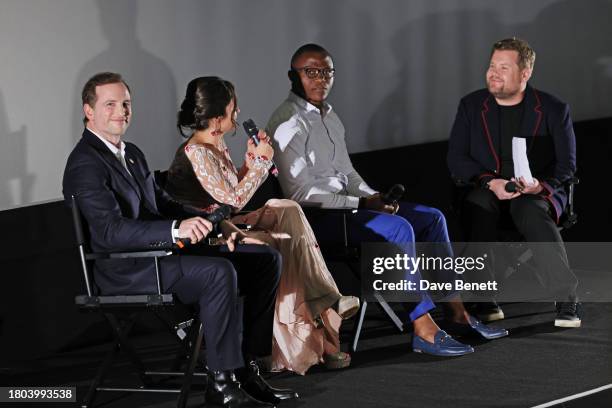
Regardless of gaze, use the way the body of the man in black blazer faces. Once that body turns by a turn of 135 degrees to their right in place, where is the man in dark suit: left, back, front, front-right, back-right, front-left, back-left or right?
left

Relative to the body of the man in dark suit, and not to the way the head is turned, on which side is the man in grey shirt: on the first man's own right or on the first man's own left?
on the first man's own left

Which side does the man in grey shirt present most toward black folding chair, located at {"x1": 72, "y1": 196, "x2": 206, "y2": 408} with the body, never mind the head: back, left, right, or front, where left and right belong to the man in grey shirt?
right

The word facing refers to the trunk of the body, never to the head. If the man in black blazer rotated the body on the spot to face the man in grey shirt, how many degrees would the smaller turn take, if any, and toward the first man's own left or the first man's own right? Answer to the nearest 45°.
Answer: approximately 45° to the first man's own right

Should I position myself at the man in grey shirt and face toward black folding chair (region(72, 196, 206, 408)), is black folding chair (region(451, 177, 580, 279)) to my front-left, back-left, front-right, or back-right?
back-left

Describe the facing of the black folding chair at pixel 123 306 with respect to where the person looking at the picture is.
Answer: facing to the right of the viewer

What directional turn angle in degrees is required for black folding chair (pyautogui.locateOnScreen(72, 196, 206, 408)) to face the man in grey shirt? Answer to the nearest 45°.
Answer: approximately 45° to its left

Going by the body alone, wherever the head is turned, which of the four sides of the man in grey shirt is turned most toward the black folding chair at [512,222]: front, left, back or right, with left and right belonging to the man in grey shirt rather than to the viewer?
left
